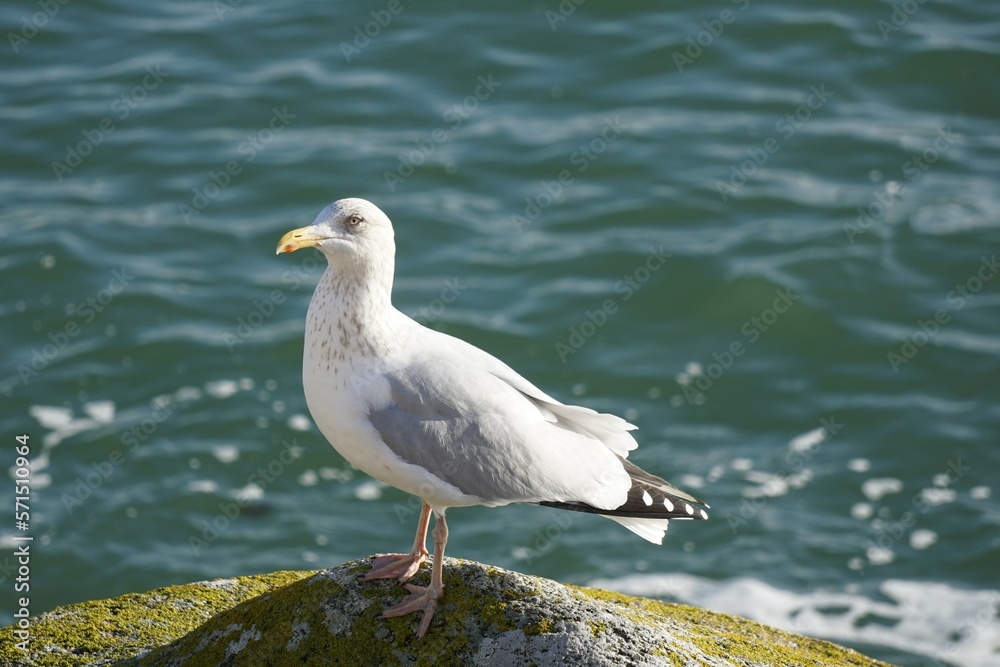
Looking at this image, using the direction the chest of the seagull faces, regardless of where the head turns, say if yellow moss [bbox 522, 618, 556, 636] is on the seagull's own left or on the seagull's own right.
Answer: on the seagull's own left

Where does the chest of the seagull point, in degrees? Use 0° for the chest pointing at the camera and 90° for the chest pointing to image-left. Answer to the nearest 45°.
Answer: approximately 90°

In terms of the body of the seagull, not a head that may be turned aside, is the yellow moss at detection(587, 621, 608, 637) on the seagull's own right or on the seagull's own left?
on the seagull's own left
